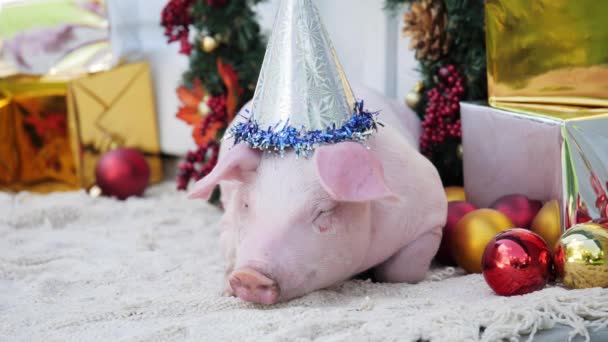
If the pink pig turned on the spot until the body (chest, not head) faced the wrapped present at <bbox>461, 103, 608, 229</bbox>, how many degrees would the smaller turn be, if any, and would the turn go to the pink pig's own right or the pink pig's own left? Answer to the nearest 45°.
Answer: approximately 180°

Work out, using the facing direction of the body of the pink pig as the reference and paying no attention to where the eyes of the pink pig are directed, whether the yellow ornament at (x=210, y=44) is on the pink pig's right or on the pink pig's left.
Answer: on the pink pig's right

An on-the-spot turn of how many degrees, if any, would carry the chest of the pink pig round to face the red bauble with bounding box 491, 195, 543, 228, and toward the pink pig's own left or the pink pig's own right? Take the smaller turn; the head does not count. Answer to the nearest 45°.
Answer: approximately 180°

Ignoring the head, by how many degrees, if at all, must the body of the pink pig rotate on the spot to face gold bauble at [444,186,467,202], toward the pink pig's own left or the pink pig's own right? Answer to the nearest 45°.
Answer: approximately 180°

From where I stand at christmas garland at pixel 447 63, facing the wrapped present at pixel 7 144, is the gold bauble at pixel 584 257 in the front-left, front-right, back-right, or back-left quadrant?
back-left

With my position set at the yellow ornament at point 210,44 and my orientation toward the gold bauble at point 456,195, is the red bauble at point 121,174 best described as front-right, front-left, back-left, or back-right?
back-right

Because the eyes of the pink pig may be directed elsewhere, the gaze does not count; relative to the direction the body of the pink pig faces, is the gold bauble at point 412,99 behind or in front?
behind

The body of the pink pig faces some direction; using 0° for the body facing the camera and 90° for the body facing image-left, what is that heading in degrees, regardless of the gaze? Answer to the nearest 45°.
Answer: approximately 45°

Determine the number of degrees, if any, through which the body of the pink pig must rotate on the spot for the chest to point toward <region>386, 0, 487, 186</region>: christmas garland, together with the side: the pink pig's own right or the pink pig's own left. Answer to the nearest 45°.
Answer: approximately 180°
